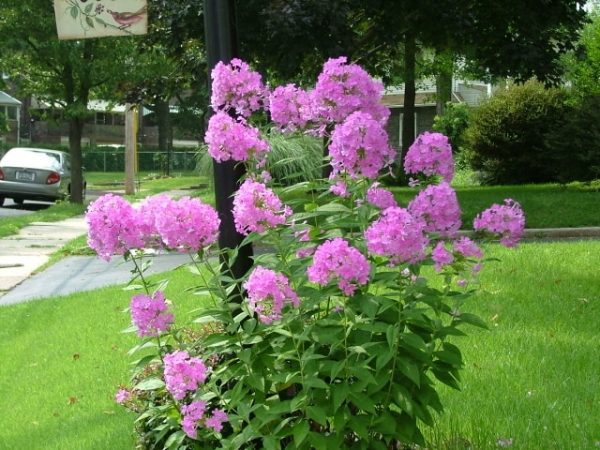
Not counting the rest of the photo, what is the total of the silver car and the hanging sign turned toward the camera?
1

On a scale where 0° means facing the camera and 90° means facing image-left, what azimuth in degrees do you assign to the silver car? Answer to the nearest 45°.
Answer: approximately 225°

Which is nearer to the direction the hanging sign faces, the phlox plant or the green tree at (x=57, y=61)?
the phlox plant

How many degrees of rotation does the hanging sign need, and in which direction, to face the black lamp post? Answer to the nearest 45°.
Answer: approximately 45° to its left

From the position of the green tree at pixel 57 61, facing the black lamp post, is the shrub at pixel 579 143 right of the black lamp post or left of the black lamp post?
left

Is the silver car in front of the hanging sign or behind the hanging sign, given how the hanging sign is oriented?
behind

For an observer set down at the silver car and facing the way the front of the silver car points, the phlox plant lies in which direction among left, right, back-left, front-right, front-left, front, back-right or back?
back-right

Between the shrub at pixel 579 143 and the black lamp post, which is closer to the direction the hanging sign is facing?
the black lamp post

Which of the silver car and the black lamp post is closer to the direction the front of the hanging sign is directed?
the black lamp post

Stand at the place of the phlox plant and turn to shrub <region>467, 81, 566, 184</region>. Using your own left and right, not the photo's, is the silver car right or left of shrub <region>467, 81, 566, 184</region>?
left

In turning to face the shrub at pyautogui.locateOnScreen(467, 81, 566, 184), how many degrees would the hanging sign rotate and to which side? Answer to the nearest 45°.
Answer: approximately 135° to its left
